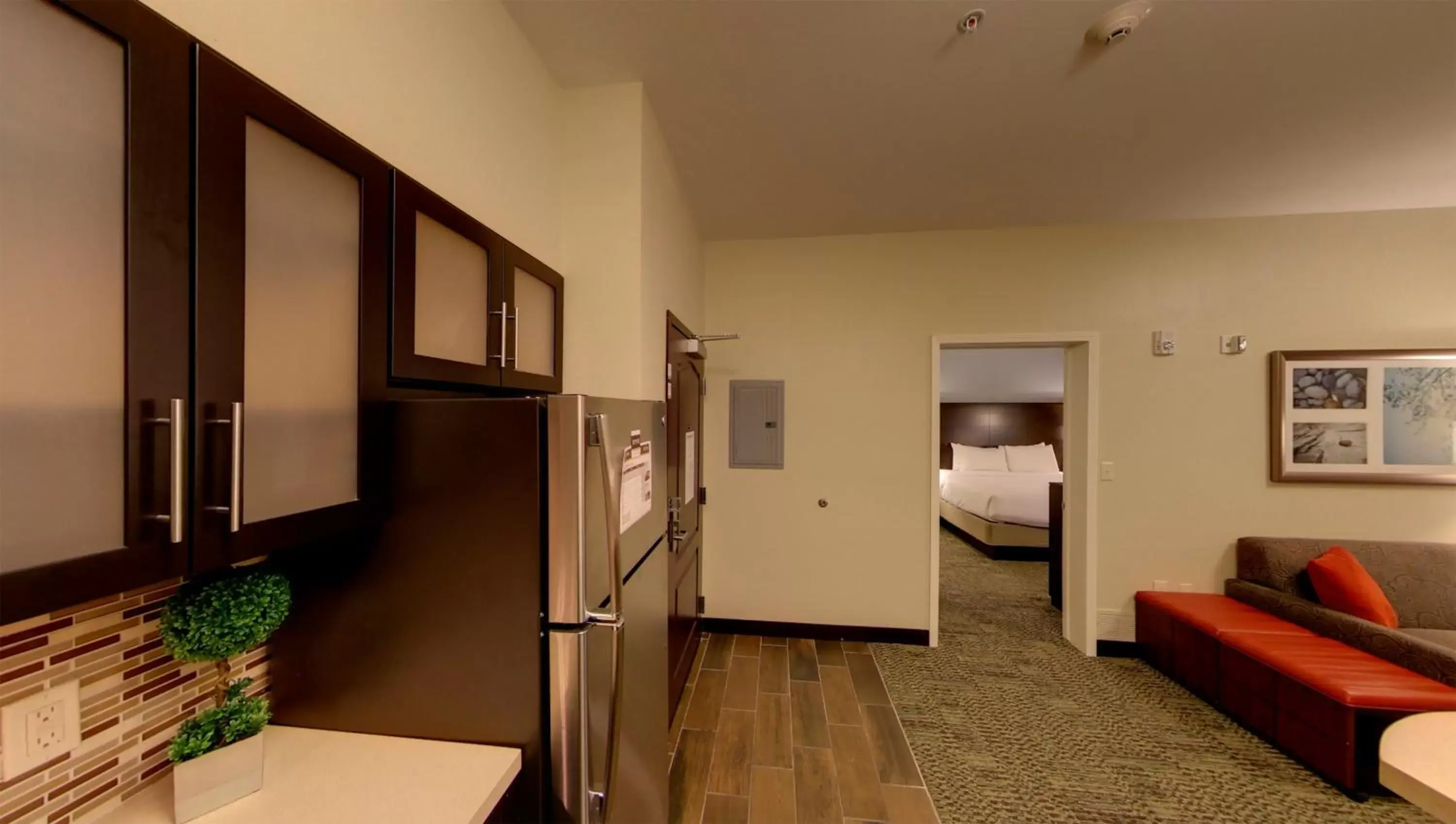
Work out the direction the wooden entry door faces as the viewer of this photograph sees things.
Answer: facing to the right of the viewer

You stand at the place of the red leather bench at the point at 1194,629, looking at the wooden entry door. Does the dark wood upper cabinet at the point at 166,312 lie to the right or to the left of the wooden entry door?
left

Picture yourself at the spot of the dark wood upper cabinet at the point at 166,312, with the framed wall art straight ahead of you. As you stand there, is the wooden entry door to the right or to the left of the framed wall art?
left
